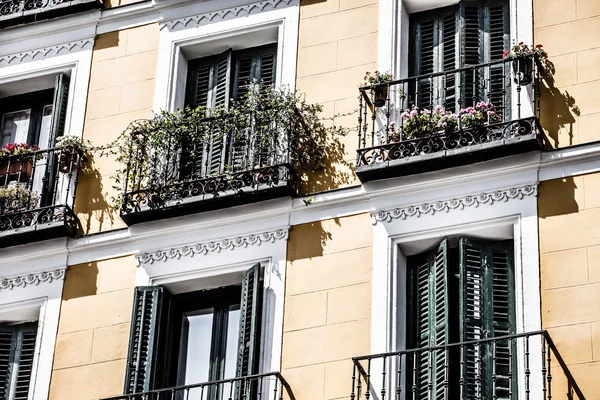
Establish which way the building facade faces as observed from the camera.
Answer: facing the viewer and to the left of the viewer

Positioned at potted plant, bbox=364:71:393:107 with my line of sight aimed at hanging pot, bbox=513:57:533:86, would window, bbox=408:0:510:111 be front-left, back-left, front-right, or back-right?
front-left

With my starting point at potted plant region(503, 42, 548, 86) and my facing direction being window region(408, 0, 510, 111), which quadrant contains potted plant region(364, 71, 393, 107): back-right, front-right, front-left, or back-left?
front-left
